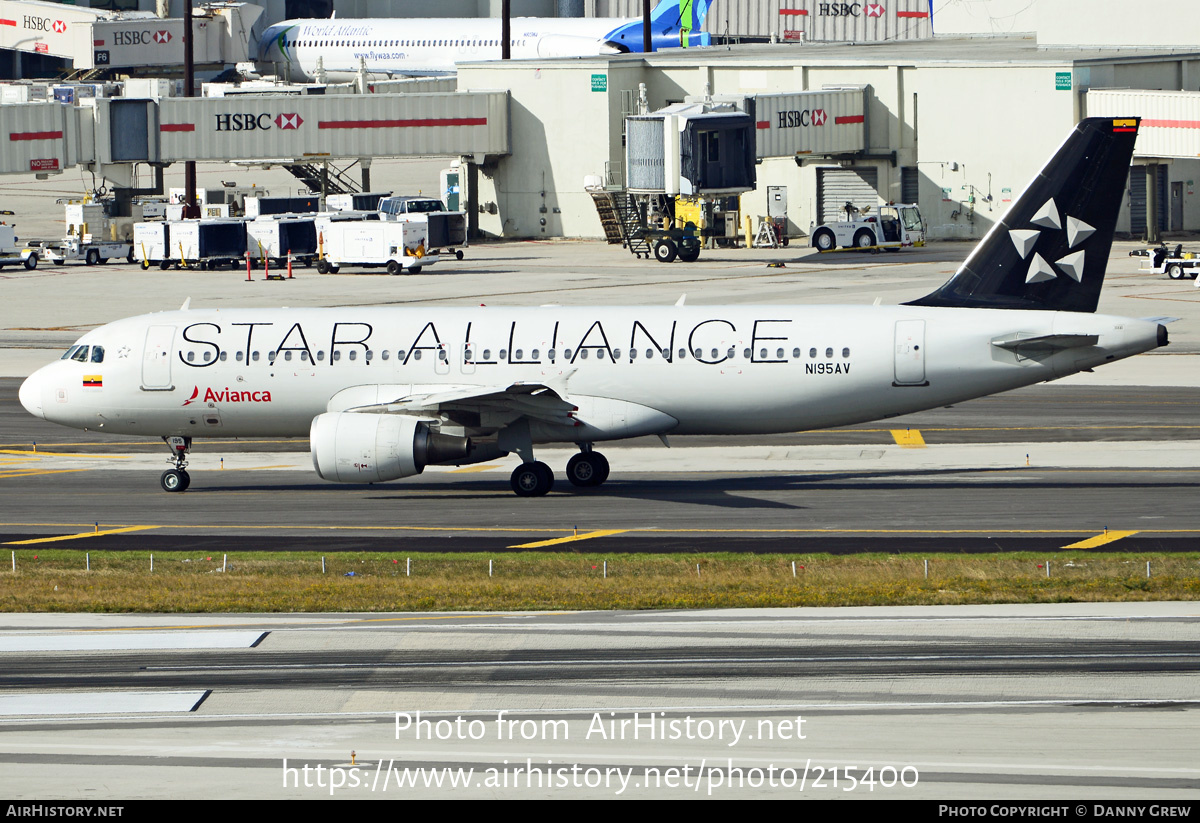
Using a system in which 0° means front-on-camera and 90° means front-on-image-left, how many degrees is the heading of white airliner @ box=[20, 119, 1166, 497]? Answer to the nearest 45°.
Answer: approximately 90°
